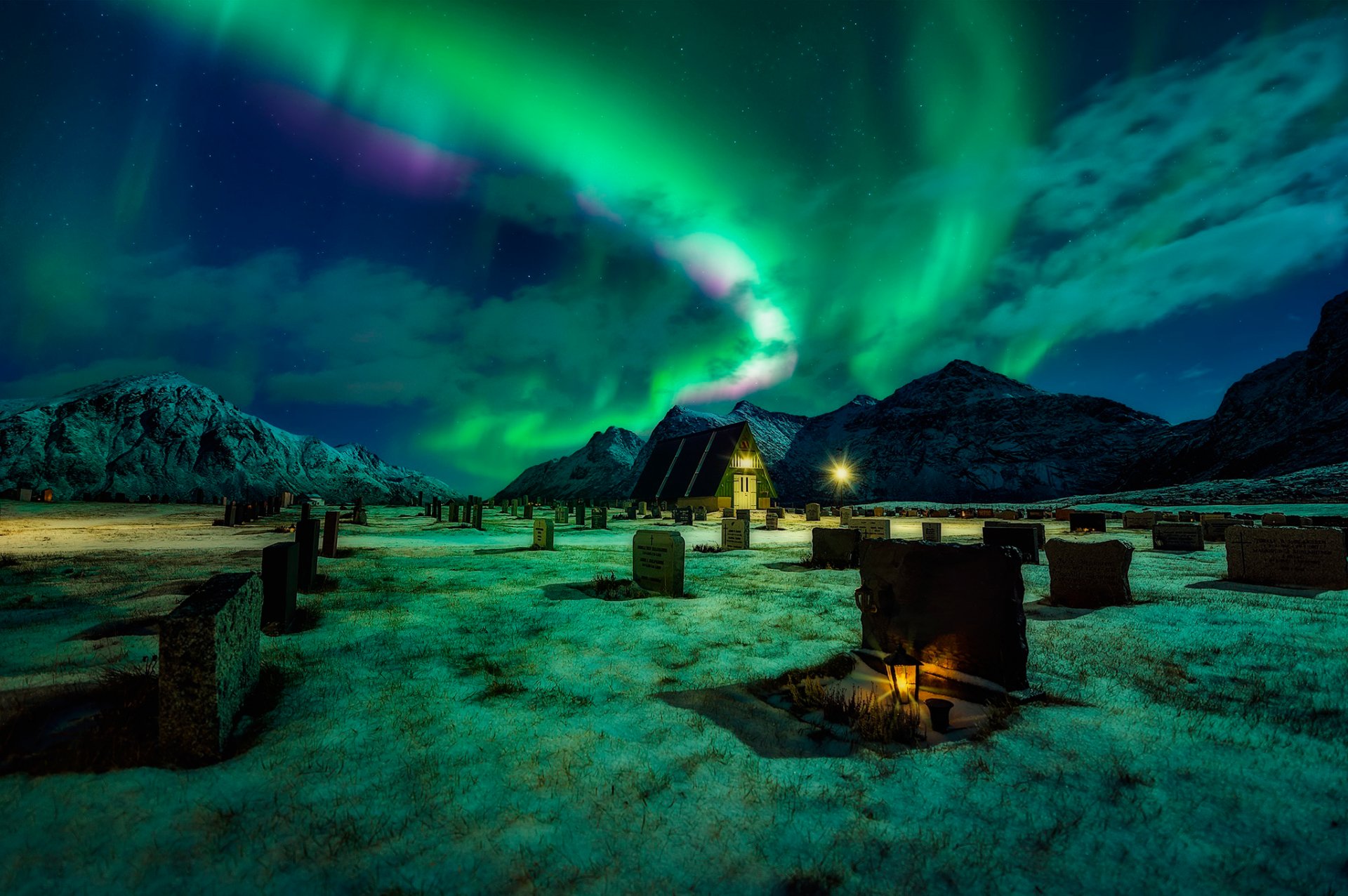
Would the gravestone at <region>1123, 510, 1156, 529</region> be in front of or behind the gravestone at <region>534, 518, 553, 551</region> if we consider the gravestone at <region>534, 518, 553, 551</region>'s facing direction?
behind

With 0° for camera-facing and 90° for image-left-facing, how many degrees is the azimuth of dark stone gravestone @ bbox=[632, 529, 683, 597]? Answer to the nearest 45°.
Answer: approximately 45°

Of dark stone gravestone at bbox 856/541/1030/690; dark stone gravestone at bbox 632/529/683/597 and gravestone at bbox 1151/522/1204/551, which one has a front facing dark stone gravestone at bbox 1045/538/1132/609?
the gravestone

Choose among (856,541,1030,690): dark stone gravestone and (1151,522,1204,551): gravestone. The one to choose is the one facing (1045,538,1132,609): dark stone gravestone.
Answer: the gravestone

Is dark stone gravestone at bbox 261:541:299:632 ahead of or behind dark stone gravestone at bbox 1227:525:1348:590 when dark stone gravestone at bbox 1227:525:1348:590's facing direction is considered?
ahead

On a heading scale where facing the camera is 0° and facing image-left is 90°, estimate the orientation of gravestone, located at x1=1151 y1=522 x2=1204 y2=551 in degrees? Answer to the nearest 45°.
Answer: approximately 0°

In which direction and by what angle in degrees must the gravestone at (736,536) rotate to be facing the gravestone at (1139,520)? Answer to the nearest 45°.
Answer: approximately 180°

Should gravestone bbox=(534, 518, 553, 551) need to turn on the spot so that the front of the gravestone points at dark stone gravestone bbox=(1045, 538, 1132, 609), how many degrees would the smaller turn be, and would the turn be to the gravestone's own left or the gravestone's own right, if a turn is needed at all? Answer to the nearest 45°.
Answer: approximately 90° to the gravestone's own left

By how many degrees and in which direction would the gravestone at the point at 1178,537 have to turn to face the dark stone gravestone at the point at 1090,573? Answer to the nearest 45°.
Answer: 0° — it already faces it

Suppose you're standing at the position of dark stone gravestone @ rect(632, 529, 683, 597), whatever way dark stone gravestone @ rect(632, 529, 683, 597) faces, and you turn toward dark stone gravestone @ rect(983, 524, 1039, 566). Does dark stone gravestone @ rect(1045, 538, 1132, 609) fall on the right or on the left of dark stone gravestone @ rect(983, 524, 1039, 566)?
right

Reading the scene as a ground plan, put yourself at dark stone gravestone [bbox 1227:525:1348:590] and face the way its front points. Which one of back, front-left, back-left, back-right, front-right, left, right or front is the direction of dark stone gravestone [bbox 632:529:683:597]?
front-right

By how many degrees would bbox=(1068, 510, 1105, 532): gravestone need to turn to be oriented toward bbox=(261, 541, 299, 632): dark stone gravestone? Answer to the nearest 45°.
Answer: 0° — it already faces it

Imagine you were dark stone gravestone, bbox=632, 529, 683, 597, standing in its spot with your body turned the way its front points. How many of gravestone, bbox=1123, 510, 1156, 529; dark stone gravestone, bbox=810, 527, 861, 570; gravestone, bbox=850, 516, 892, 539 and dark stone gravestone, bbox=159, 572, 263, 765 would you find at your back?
3
